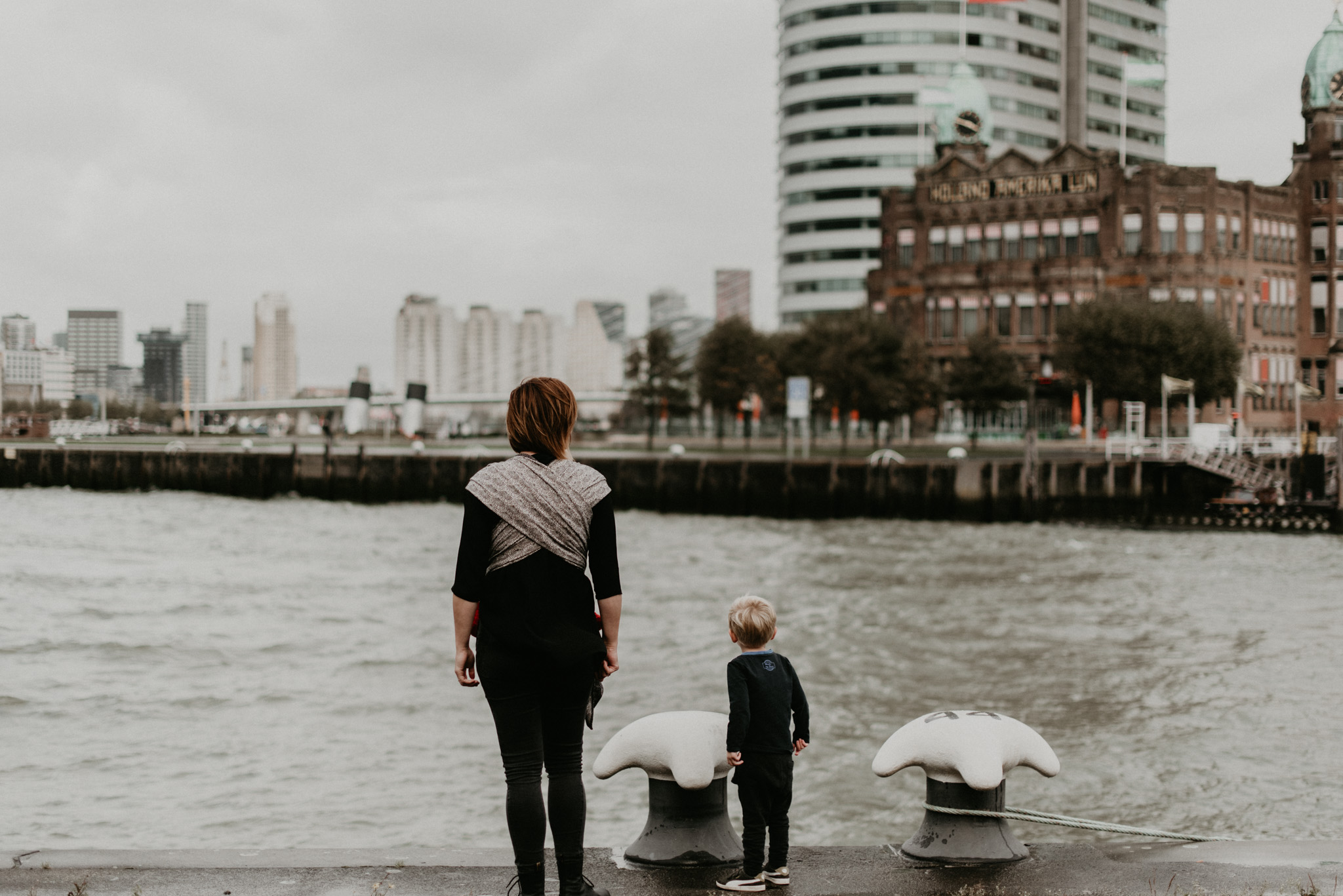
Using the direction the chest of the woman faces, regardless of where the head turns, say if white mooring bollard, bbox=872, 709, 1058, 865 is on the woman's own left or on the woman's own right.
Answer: on the woman's own right

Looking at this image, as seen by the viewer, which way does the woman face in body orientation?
away from the camera

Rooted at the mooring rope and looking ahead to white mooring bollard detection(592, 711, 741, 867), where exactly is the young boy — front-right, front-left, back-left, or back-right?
front-left

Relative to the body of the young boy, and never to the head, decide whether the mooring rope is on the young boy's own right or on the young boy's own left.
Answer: on the young boy's own right

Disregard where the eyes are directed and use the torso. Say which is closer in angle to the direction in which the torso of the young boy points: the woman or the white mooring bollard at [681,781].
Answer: the white mooring bollard

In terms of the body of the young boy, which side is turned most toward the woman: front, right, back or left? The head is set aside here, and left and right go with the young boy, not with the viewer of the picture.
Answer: left

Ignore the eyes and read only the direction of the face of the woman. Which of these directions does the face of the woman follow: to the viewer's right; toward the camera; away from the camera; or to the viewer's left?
away from the camera

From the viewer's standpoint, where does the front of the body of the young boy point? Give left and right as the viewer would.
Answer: facing away from the viewer and to the left of the viewer

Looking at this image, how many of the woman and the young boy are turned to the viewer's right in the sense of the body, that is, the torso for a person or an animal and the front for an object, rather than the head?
0

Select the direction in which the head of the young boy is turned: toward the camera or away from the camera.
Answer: away from the camera
